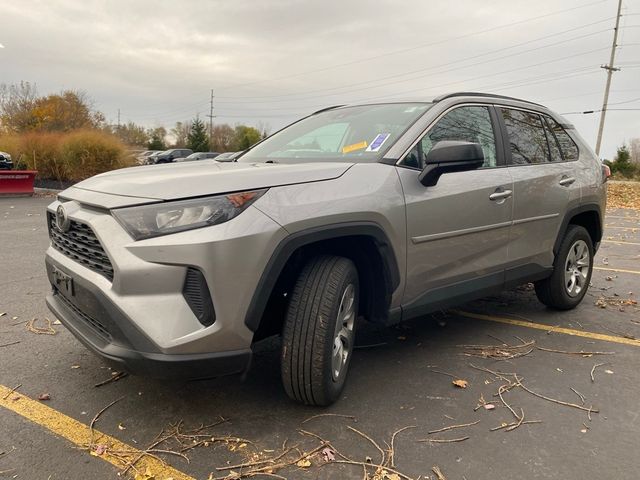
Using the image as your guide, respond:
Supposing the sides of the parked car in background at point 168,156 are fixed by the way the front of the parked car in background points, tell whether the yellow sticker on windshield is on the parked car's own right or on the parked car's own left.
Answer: on the parked car's own left

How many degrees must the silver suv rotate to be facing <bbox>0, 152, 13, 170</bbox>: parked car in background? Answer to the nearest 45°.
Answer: approximately 90° to its right

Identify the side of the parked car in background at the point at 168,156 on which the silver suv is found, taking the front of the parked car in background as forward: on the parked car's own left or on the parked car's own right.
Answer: on the parked car's own left

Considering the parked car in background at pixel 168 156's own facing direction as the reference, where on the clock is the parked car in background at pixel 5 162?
the parked car in background at pixel 5 162 is roughly at 11 o'clock from the parked car in background at pixel 168 156.

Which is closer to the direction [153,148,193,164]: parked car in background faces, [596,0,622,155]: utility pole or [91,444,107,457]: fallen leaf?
the fallen leaf

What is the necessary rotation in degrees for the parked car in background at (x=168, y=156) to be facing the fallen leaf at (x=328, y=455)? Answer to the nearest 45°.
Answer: approximately 45° to its left

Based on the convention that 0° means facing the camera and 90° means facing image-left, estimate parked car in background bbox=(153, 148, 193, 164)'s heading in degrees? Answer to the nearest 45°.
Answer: approximately 45°

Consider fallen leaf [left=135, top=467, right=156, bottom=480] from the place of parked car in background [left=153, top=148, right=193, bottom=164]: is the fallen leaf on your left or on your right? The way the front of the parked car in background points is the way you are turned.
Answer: on your left

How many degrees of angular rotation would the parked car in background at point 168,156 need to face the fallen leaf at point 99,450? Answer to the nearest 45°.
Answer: approximately 45° to its left

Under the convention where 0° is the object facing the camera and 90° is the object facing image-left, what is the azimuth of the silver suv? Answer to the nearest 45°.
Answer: approximately 45°
